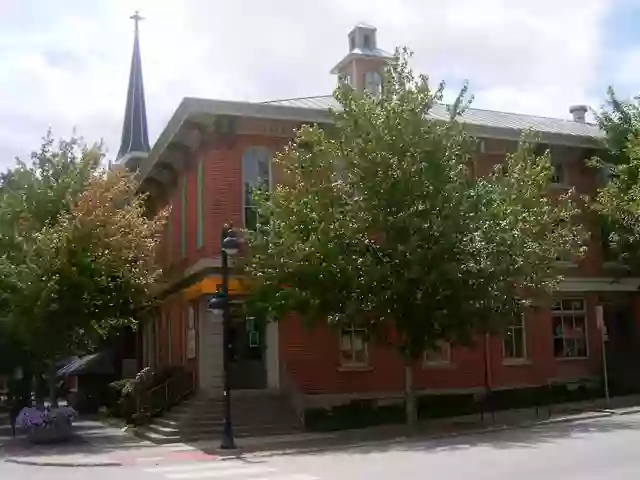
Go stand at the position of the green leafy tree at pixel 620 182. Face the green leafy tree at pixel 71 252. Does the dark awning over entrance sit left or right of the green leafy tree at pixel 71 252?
right

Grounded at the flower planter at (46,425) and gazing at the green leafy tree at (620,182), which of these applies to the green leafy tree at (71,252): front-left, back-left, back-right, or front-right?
front-left

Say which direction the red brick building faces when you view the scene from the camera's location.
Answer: facing the viewer and to the left of the viewer

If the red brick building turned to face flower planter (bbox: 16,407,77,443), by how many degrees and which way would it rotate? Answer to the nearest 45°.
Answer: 0° — it already faces it

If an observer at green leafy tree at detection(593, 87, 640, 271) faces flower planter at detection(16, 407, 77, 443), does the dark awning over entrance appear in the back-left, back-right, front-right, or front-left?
front-right

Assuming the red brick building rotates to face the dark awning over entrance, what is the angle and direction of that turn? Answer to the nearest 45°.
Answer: approximately 90° to its right

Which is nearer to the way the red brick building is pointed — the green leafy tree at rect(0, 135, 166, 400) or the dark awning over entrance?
the green leafy tree
